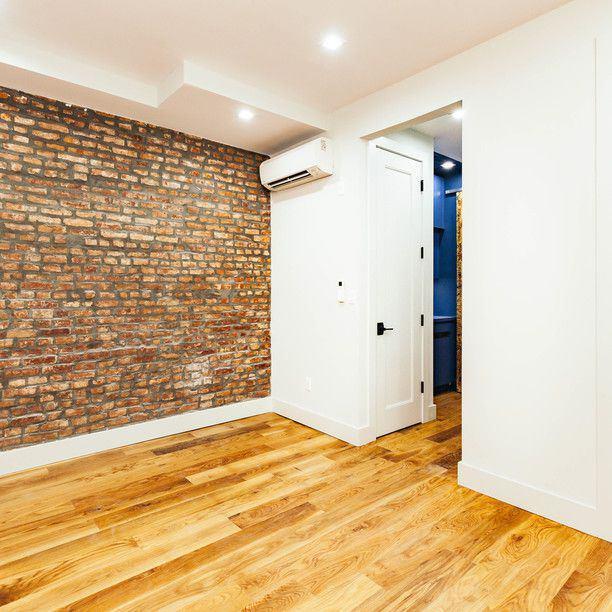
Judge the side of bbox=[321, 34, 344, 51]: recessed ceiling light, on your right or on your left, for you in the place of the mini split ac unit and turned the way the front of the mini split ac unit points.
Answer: on your left

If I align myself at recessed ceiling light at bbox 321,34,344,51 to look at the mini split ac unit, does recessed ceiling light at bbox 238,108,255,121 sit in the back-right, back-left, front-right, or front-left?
front-left

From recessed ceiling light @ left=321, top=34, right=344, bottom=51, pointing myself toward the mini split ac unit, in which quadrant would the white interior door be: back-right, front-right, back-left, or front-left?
front-right

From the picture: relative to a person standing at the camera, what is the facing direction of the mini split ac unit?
facing the viewer and to the left of the viewer

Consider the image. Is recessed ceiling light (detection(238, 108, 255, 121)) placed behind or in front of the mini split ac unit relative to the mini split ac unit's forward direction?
in front
